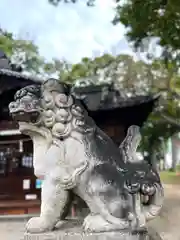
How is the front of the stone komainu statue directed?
to the viewer's left

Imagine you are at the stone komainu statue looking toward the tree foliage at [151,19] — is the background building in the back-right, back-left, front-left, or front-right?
front-left

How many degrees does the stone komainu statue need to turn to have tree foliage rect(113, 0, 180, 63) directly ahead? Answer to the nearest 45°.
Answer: approximately 90° to its right

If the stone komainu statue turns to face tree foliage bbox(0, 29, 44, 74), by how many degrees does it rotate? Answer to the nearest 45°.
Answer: approximately 90° to its right

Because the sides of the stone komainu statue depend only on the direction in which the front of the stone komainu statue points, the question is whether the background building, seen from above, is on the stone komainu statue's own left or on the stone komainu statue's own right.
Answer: on the stone komainu statue's own right

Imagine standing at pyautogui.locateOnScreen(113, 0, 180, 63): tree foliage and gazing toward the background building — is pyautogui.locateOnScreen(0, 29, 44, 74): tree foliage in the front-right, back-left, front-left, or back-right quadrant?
front-right

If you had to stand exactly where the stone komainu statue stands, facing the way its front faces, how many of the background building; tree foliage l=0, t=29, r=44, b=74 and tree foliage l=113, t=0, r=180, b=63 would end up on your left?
0
